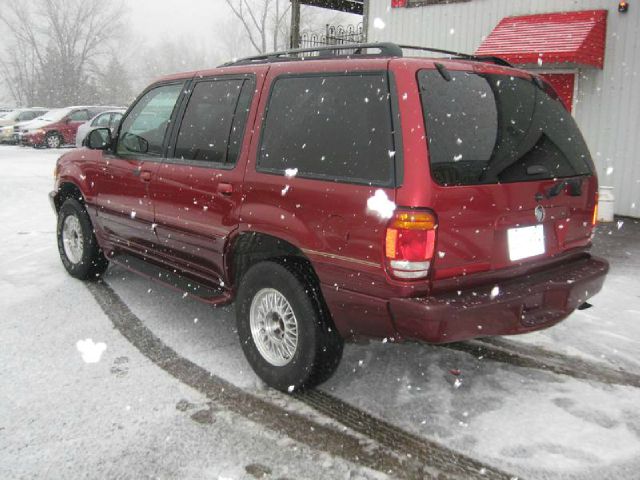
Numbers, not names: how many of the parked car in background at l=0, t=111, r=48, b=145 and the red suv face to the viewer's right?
0

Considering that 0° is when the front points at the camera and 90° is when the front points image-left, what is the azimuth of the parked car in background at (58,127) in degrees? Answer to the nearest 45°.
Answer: approximately 45°

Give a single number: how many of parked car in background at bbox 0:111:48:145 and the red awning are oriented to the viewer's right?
0

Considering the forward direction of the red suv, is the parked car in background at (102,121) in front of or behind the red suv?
in front

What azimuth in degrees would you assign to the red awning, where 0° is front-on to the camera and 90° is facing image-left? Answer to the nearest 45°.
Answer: approximately 45°

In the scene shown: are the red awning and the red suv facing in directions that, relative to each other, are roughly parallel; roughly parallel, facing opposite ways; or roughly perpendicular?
roughly perpendicular

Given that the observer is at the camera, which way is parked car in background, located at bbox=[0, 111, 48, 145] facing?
facing the viewer and to the left of the viewer

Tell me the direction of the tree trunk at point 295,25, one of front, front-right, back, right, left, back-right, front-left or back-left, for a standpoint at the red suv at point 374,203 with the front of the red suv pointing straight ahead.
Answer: front-right

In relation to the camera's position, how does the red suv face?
facing away from the viewer and to the left of the viewer
